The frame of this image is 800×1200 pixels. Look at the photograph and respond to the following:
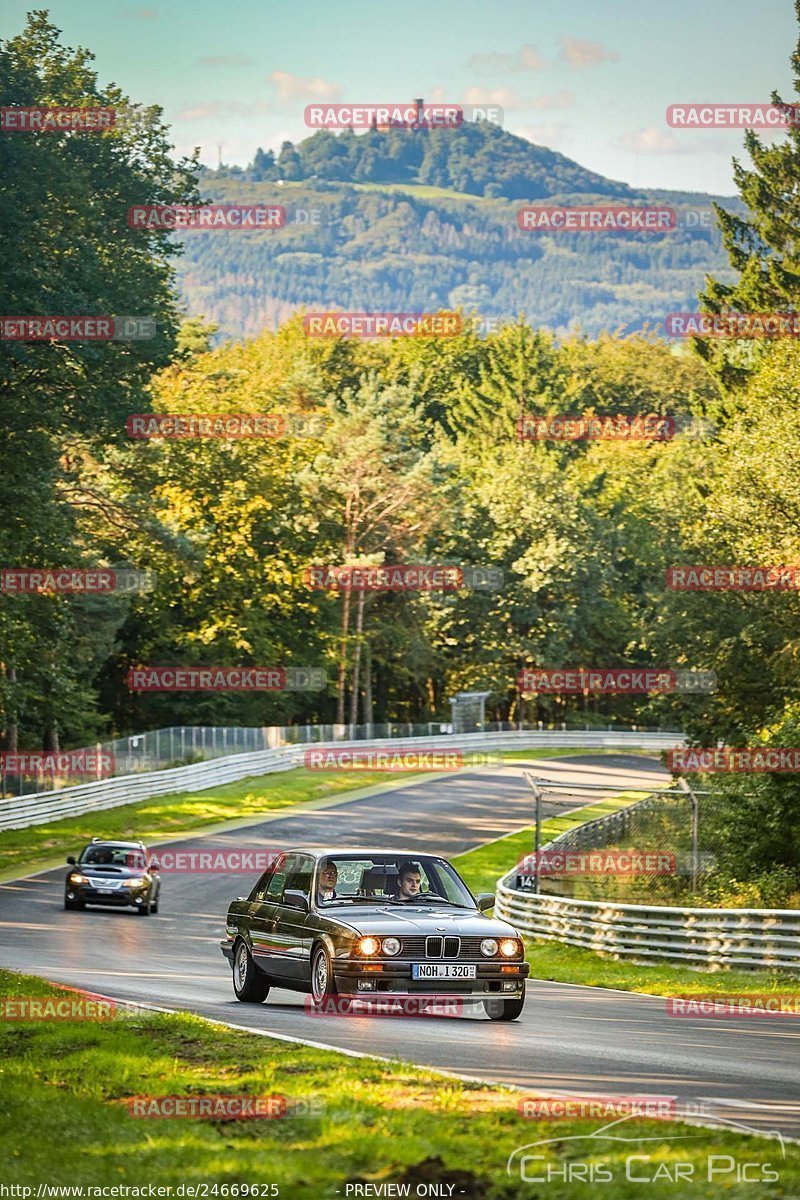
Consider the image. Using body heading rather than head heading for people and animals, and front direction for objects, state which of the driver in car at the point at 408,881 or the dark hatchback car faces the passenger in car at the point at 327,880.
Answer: the dark hatchback car

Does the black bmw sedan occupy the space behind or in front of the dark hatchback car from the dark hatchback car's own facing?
in front

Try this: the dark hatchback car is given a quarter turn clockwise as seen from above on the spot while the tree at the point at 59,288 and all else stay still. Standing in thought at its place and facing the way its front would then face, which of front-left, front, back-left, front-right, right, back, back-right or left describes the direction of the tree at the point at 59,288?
right

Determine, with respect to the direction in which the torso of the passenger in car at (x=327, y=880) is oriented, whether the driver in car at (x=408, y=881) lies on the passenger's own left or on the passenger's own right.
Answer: on the passenger's own left

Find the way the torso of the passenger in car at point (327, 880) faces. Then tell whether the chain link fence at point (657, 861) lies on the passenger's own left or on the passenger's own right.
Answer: on the passenger's own left

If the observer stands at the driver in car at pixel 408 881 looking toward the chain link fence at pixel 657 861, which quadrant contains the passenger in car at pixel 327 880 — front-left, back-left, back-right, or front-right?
back-left

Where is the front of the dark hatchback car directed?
toward the camera

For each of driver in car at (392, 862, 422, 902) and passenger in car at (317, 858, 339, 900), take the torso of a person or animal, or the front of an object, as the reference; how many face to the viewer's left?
0

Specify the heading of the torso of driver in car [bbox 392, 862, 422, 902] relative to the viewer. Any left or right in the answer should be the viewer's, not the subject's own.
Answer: facing the viewer and to the right of the viewer

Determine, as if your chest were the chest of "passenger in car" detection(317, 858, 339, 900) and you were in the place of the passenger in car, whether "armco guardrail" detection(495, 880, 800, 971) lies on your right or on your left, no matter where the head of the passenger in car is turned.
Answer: on your left

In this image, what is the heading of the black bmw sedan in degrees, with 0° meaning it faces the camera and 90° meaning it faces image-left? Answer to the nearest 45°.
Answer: approximately 315°

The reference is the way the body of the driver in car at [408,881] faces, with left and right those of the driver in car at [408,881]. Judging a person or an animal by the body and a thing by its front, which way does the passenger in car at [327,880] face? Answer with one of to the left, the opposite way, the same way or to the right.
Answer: the same way

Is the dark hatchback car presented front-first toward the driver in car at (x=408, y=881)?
yes

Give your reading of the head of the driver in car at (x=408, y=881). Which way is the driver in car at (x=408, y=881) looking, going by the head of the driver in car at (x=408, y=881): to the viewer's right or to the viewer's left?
to the viewer's right

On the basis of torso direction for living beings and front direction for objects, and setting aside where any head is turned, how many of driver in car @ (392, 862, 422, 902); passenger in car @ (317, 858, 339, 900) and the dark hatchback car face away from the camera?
0

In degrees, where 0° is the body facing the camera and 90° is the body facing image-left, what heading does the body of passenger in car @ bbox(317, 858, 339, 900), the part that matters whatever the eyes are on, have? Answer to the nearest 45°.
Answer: approximately 315°
